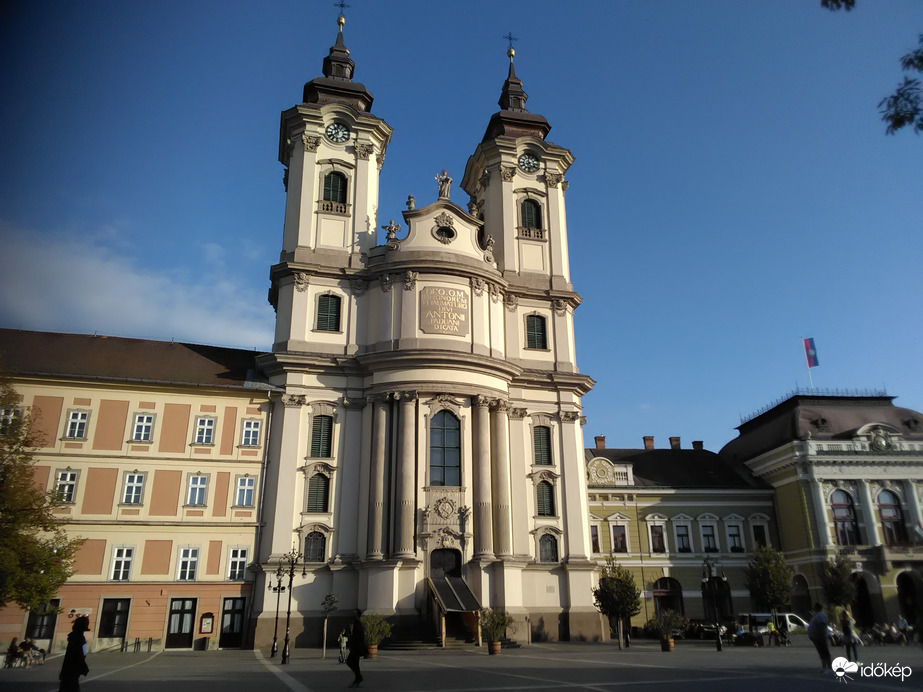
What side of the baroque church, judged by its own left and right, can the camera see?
front

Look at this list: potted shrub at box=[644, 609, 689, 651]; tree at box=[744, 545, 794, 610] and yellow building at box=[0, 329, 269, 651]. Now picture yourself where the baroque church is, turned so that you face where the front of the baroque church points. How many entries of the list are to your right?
1

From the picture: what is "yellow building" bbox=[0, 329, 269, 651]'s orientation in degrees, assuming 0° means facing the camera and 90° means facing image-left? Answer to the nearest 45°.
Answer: approximately 0°

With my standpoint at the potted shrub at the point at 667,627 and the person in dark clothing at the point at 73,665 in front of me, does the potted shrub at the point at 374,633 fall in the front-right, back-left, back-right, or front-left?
front-right

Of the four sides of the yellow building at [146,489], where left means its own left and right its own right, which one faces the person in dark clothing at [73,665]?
front

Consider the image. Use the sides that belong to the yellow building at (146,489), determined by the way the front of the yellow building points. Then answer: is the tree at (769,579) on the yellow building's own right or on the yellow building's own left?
on the yellow building's own left

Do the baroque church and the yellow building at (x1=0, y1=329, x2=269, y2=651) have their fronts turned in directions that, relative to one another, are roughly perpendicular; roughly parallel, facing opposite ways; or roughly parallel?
roughly parallel
